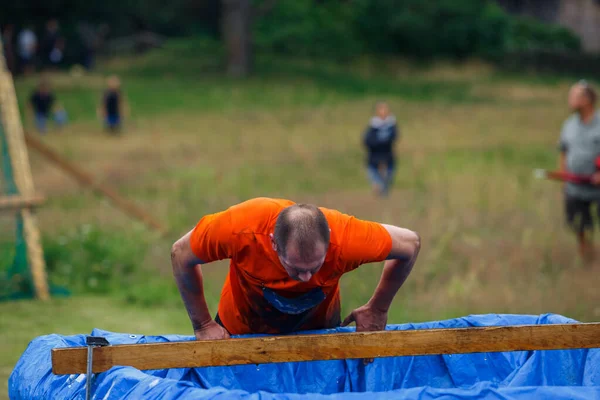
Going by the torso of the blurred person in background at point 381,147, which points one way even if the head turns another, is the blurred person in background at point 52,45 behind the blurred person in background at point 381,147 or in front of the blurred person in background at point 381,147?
behind

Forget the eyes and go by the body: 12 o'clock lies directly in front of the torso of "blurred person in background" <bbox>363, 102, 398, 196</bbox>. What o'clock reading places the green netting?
The green netting is roughly at 1 o'clock from the blurred person in background.

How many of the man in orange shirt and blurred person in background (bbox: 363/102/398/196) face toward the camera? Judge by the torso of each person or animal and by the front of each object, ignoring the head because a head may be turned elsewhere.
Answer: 2

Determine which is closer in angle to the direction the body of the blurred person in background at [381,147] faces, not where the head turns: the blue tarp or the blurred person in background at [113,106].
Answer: the blue tarp

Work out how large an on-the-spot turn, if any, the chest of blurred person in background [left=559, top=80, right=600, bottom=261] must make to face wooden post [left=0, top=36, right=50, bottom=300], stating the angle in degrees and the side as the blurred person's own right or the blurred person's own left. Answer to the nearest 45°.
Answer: approximately 45° to the blurred person's own right

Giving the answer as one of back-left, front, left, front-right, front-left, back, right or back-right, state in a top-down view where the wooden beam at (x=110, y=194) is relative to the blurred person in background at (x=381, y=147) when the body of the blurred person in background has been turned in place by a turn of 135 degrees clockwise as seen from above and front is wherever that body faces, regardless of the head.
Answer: left

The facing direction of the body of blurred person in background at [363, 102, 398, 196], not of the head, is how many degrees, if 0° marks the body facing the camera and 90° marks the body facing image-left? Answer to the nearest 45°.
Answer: approximately 0°

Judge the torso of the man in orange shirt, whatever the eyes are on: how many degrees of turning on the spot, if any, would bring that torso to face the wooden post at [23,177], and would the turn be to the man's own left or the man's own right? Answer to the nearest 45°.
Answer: approximately 135° to the man's own right

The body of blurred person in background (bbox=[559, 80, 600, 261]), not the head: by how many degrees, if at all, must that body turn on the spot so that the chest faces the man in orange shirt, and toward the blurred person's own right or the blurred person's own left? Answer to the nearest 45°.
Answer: approximately 45° to the blurred person's own left

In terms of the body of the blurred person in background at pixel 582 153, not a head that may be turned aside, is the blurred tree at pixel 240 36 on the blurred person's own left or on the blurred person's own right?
on the blurred person's own right

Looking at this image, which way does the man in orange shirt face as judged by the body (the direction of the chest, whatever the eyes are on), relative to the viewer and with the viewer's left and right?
facing the viewer

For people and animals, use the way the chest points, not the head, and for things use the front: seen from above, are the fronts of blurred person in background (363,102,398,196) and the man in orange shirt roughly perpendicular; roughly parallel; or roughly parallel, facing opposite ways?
roughly parallel

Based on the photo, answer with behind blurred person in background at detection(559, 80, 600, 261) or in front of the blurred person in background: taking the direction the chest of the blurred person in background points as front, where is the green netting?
in front

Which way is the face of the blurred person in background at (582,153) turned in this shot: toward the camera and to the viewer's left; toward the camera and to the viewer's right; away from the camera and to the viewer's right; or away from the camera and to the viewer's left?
toward the camera and to the viewer's left
